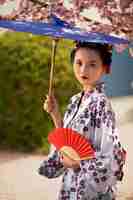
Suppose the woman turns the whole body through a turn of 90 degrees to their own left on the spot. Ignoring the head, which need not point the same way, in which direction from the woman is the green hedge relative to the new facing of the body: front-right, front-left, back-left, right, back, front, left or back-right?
back-left

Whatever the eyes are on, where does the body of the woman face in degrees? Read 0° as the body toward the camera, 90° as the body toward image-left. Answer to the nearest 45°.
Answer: approximately 45°
